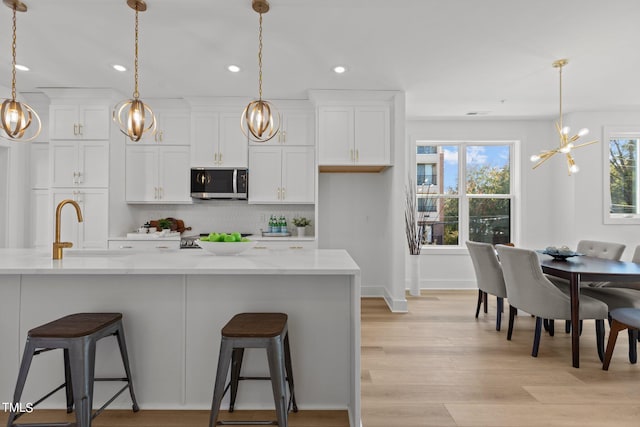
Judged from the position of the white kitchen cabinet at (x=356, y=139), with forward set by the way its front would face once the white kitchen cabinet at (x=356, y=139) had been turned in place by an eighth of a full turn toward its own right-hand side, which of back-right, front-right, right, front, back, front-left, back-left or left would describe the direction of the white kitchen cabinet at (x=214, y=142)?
front-right

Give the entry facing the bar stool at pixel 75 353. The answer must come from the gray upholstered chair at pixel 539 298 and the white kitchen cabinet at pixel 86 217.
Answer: the white kitchen cabinet

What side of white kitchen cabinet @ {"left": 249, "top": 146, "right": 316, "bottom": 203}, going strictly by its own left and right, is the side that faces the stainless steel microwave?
right

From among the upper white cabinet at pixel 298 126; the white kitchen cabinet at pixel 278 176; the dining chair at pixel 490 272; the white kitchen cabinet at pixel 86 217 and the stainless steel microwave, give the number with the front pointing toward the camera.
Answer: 4

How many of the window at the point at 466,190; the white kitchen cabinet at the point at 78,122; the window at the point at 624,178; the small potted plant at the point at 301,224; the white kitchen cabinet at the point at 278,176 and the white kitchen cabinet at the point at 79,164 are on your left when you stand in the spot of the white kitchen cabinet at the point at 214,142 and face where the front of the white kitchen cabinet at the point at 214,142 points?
4

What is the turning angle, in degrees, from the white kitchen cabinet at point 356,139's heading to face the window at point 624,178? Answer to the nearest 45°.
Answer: approximately 90° to its left

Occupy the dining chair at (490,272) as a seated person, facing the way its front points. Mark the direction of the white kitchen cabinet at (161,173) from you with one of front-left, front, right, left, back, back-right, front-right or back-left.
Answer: back-left

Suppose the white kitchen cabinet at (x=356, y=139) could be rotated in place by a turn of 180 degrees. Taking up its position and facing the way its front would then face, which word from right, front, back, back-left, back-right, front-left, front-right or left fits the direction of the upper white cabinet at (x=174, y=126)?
left

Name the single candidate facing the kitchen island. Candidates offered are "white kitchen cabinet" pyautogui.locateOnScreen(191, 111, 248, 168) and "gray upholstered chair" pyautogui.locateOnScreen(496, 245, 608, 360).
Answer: the white kitchen cabinet

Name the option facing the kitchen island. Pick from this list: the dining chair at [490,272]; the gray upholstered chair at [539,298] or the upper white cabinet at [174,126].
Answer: the upper white cabinet

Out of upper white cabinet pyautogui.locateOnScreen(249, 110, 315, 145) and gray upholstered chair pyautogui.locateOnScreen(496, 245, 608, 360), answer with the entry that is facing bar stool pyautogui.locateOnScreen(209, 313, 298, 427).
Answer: the upper white cabinet
